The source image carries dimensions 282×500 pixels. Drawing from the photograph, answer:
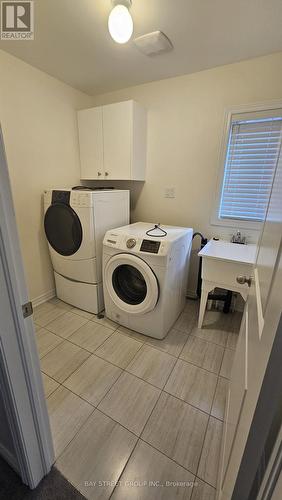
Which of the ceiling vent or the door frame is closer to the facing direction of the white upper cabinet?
the door frame

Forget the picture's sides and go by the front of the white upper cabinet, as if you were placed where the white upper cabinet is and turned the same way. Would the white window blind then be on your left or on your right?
on your left

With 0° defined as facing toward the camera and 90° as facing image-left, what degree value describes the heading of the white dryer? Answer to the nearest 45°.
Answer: approximately 45°

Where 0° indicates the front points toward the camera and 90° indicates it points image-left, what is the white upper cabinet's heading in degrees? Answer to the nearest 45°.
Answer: approximately 45°

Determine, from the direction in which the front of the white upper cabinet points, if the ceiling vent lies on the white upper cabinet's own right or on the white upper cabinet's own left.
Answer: on the white upper cabinet's own left

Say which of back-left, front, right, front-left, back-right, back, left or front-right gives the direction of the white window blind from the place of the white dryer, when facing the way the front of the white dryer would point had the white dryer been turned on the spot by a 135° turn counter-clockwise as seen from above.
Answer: front
